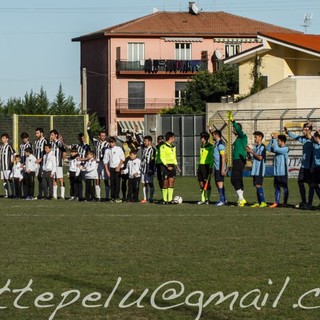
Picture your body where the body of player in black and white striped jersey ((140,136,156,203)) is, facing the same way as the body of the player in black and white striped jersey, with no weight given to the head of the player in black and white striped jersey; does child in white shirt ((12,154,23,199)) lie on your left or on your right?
on your right

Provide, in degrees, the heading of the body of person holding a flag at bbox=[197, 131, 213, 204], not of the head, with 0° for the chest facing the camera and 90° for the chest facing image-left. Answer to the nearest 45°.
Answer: approximately 45°

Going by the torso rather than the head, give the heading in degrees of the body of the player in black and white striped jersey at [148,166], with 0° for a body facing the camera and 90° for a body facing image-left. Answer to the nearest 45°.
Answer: approximately 45°

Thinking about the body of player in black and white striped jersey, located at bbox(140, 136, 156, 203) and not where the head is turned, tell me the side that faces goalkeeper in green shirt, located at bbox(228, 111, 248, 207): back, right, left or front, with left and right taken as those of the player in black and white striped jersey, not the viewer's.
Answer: left

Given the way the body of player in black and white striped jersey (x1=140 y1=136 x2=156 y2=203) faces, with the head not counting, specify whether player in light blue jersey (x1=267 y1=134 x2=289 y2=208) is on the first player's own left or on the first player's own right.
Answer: on the first player's own left

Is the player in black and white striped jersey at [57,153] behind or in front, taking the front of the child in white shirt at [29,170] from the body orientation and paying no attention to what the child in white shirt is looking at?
behind

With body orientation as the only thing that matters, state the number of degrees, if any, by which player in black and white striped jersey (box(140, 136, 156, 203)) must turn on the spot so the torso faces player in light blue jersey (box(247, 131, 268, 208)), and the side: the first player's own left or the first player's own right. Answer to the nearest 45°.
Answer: approximately 90° to the first player's own left
